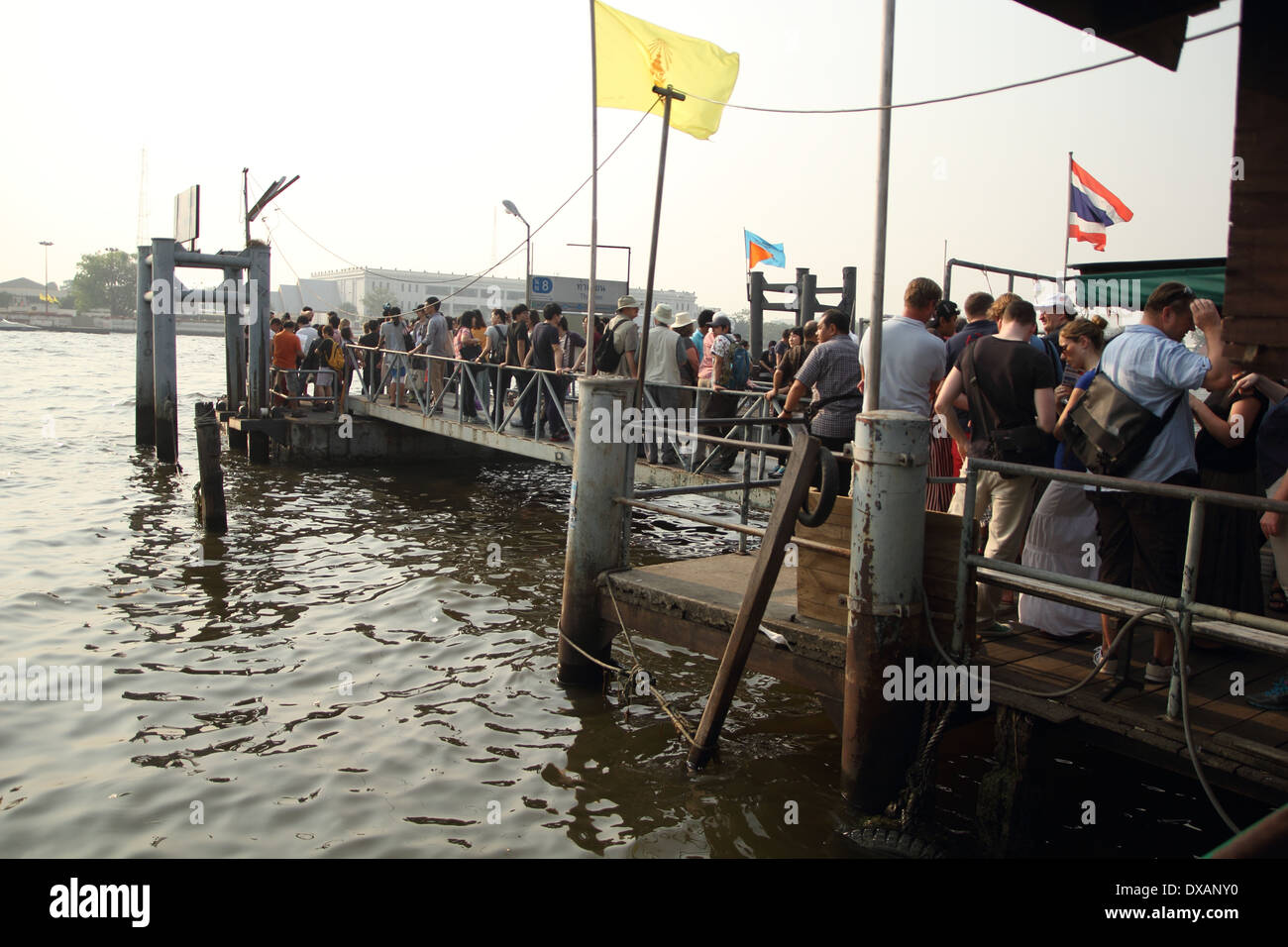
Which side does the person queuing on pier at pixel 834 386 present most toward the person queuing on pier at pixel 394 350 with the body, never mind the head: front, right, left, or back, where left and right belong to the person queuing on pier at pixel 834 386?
front

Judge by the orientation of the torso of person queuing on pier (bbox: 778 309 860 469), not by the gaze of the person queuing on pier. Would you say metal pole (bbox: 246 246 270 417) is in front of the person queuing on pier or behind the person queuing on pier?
in front

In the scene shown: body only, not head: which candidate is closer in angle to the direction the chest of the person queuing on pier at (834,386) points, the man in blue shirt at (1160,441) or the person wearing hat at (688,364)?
the person wearing hat

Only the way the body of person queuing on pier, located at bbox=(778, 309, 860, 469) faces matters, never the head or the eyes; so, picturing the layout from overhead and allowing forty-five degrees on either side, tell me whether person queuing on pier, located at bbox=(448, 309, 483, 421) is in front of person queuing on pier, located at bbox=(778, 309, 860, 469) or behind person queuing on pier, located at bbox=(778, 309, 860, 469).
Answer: in front

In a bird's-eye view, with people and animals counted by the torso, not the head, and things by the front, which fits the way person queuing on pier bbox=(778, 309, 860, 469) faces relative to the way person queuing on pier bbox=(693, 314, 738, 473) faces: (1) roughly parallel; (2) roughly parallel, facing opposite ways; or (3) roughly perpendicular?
roughly perpendicular

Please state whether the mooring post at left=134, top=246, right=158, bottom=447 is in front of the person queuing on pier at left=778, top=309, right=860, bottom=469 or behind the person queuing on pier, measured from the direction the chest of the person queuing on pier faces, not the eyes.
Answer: in front

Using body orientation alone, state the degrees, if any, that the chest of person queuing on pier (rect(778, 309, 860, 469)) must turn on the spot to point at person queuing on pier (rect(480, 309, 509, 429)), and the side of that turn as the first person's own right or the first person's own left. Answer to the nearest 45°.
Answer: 0° — they already face them

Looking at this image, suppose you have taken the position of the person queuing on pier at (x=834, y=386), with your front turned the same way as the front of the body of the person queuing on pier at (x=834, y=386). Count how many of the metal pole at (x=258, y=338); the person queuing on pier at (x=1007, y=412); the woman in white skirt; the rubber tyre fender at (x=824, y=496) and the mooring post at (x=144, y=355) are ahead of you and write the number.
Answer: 2

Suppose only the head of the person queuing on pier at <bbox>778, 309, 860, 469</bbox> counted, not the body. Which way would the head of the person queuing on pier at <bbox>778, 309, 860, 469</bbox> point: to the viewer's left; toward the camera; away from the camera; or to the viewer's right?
to the viewer's left

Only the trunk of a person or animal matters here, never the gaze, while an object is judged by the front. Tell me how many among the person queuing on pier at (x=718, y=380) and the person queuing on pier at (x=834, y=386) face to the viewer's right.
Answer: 0
